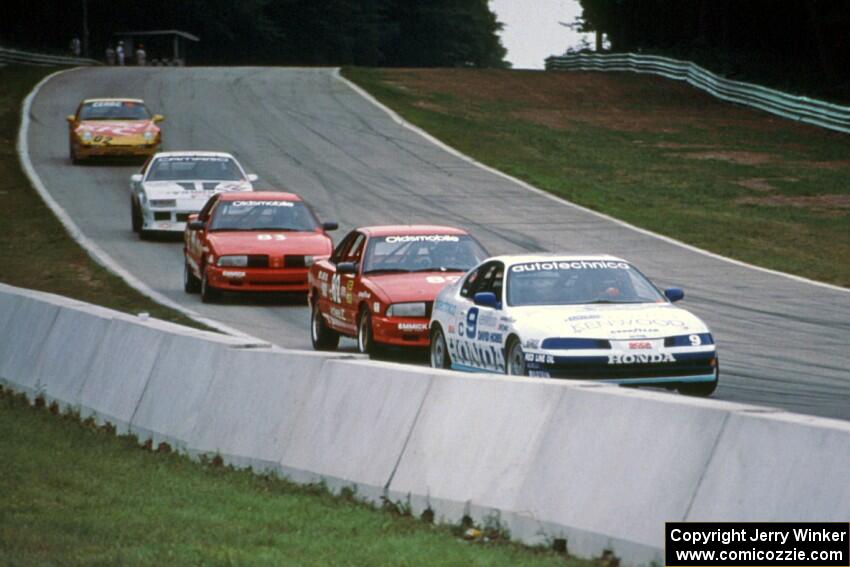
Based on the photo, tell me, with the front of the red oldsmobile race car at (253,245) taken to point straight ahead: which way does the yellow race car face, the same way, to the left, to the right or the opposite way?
the same way

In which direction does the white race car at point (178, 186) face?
toward the camera

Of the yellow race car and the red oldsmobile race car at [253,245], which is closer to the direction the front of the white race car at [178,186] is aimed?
the red oldsmobile race car

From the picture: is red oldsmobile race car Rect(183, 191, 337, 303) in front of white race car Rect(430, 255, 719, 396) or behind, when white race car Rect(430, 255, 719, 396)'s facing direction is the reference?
behind

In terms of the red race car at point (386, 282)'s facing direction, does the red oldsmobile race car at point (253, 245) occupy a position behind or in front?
behind

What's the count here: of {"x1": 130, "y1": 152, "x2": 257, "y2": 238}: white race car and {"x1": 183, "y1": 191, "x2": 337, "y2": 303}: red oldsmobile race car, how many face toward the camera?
2

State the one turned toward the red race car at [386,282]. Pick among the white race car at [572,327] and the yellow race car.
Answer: the yellow race car

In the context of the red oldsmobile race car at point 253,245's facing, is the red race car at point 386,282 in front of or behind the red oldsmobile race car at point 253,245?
in front

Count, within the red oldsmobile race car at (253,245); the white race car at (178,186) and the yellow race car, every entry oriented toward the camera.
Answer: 3

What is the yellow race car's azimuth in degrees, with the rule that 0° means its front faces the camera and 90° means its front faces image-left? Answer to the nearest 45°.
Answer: approximately 0°

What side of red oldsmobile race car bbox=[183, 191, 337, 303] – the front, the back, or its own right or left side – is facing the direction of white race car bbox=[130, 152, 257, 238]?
back

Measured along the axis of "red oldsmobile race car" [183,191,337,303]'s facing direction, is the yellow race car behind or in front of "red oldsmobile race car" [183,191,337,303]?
behind

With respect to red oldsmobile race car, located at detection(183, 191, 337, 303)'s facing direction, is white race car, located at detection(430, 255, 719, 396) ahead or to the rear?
ahead

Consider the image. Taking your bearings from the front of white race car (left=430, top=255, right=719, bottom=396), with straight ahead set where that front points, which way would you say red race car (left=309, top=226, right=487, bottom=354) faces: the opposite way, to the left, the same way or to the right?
the same way

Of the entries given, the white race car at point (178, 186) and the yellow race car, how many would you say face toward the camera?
2

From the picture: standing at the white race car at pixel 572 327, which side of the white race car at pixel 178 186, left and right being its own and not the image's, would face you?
front

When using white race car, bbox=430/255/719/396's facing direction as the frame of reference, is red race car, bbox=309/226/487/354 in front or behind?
behind

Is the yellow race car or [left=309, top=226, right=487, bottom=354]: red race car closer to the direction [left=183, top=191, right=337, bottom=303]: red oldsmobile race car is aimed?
the red race car

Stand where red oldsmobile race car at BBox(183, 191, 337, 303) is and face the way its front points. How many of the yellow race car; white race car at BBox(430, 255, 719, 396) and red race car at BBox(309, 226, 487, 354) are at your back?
1

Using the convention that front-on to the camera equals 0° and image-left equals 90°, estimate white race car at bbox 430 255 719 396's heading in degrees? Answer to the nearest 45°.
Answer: approximately 315°
